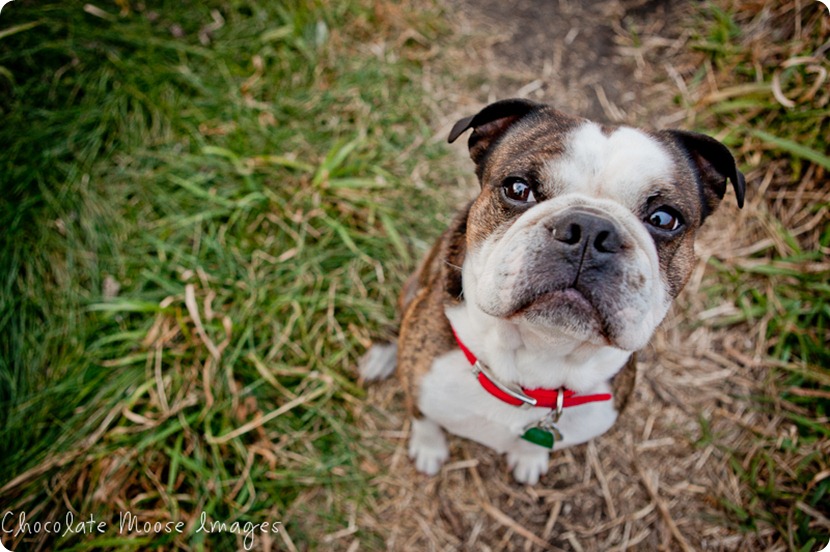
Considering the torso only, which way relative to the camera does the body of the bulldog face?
toward the camera
